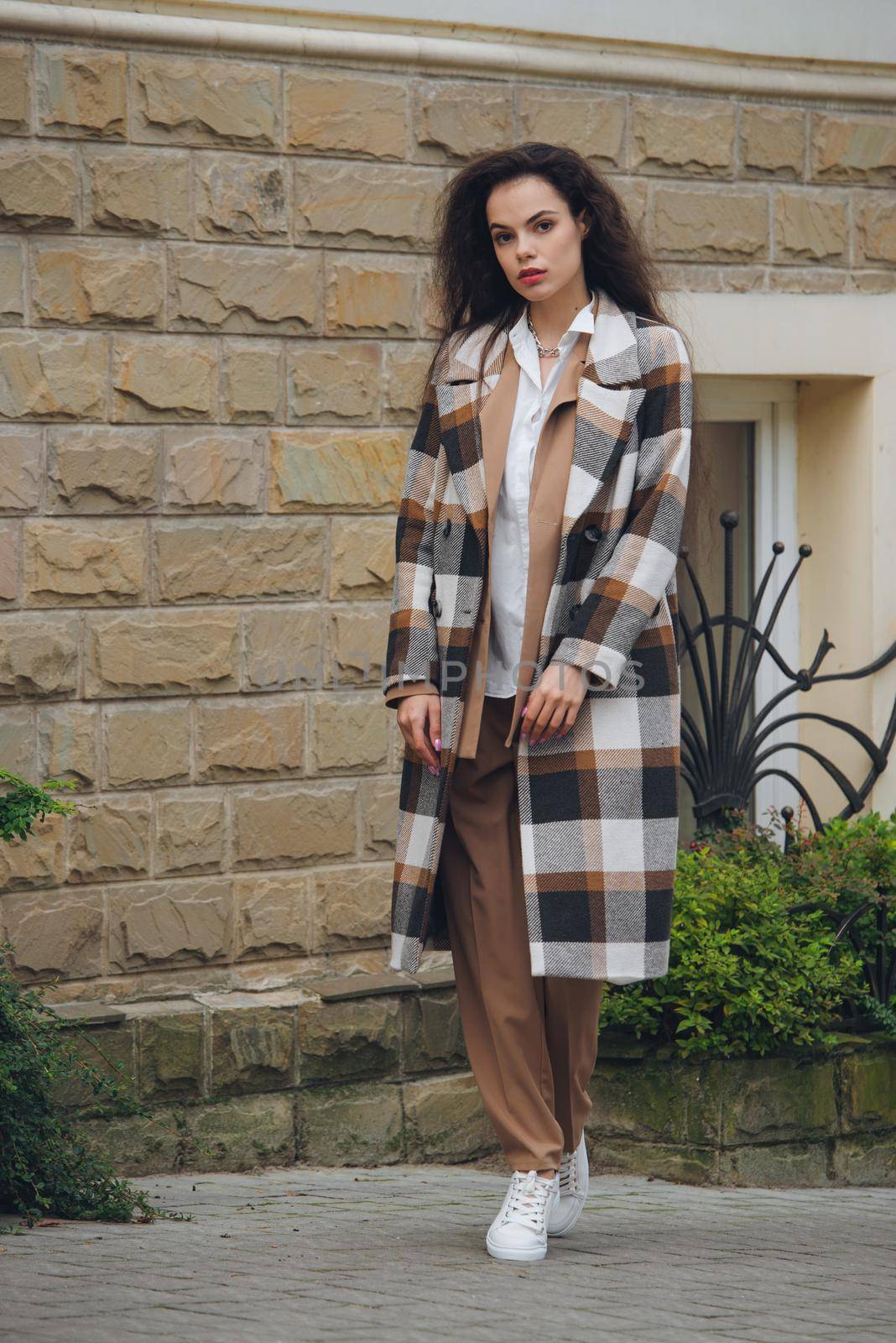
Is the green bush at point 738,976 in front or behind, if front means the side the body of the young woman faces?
behind

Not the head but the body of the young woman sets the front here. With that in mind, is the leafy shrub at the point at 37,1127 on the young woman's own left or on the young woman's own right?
on the young woman's own right

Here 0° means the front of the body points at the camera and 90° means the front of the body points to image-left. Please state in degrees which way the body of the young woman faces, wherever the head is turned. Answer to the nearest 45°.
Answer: approximately 0°

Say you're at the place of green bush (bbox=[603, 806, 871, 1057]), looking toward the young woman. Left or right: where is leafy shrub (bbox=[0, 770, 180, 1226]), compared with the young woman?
right
